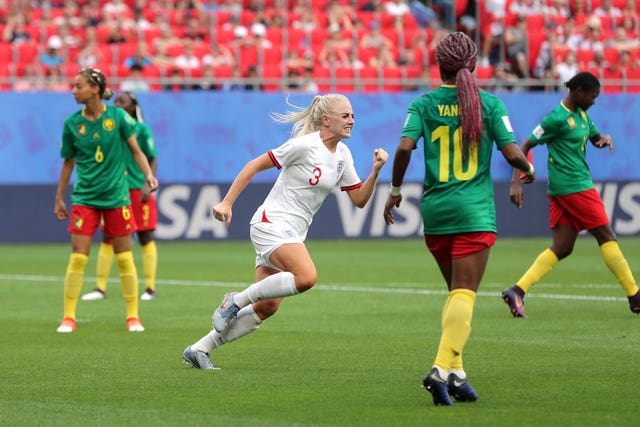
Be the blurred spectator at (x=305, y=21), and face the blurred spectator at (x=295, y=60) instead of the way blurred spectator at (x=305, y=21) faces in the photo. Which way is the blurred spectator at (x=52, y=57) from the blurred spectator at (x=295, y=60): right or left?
right

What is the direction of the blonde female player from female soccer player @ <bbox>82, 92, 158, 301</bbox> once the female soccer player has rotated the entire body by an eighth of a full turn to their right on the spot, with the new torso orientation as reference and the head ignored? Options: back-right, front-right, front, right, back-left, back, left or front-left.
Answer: left

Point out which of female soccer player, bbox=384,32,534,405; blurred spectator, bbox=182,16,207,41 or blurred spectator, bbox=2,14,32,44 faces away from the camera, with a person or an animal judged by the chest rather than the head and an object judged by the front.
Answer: the female soccer player

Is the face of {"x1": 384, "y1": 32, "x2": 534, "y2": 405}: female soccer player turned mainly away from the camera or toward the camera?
away from the camera

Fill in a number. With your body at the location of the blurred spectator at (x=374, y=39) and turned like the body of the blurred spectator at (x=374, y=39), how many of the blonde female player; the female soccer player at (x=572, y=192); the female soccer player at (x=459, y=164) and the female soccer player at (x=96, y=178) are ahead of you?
4

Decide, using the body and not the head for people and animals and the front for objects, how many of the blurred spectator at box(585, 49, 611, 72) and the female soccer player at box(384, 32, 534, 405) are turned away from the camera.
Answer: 1

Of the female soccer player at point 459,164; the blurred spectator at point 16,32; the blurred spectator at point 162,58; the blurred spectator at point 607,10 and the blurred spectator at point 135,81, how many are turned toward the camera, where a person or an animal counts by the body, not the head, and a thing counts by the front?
4

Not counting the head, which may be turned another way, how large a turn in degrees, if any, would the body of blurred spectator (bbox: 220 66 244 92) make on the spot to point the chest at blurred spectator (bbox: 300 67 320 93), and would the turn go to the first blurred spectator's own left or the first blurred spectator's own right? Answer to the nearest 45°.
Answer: approximately 90° to the first blurred spectator's own left

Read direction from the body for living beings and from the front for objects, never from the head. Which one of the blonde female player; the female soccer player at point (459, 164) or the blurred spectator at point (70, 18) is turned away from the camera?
the female soccer player

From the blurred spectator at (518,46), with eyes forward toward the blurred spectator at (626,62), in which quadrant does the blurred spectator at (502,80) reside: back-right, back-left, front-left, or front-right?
back-right

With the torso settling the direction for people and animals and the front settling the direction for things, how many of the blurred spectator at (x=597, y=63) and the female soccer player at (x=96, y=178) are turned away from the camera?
0

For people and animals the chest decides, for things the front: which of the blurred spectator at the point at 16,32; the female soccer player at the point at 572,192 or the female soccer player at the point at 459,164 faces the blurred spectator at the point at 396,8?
the female soccer player at the point at 459,164
